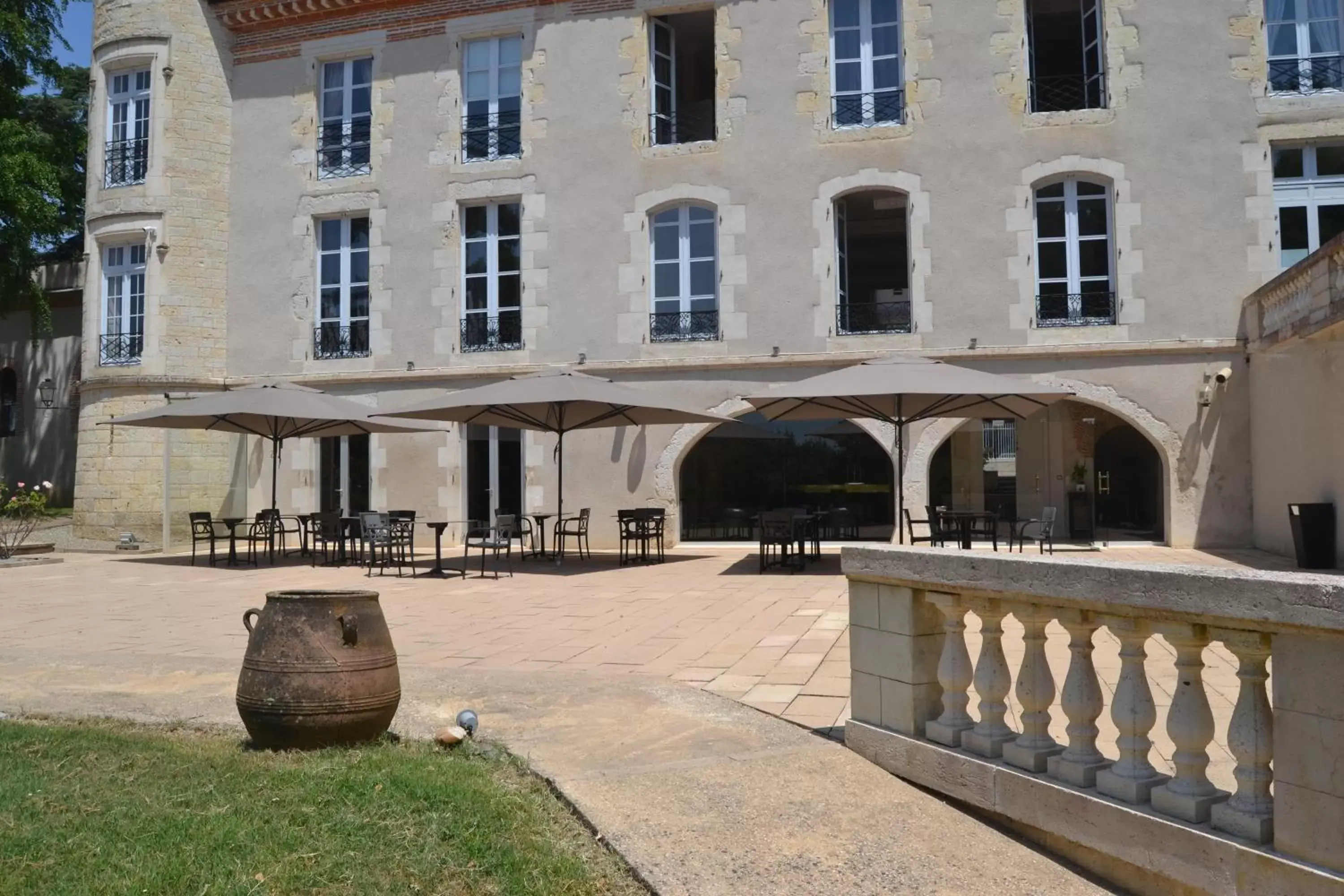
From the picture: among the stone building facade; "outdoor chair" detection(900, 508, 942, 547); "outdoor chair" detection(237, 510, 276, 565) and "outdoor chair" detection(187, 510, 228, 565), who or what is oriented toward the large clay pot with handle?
the stone building facade

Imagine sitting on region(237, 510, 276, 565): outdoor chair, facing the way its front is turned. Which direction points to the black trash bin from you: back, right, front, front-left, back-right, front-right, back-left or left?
back-left

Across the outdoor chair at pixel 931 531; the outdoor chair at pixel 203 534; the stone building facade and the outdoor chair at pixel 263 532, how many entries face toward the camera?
1

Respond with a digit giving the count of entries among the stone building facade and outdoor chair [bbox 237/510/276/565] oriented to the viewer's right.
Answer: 0

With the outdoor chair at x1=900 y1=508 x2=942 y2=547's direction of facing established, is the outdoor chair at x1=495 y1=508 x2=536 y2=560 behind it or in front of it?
behind

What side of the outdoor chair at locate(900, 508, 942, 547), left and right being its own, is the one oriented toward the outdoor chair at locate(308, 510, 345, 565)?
back

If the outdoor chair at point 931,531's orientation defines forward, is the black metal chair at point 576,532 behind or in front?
behind

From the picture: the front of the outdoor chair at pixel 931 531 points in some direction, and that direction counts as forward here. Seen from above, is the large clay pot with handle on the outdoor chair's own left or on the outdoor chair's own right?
on the outdoor chair's own right

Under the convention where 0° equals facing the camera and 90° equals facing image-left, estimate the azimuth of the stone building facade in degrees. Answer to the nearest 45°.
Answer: approximately 0°

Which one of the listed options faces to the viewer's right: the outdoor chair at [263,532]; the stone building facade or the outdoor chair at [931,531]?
the outdoor chair at [931,531]

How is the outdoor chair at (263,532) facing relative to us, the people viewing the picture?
facing to the left of the viewer

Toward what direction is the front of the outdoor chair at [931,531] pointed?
to the viewer's right

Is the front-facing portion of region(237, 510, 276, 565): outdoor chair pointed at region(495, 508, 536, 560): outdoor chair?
no

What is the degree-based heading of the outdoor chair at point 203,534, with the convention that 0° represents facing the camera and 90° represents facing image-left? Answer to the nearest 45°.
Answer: approximately 225°
